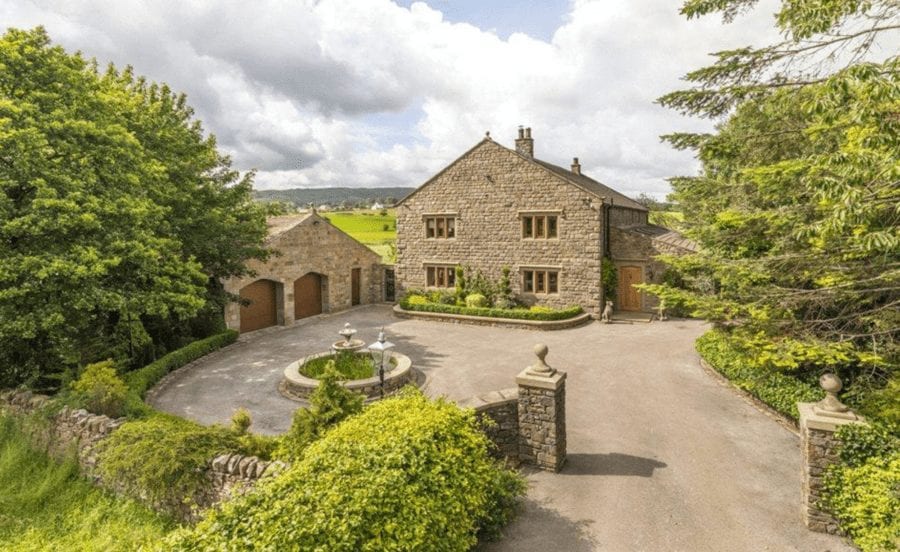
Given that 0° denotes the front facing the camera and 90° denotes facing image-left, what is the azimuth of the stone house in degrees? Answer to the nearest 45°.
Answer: approximately 0°

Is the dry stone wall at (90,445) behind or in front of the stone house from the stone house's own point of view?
in front

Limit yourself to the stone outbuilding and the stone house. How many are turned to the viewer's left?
0

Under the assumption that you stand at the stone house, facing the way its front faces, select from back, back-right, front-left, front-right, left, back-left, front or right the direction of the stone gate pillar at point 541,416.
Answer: front

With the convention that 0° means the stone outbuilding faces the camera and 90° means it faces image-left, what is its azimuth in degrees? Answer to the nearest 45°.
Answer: approximately 315°

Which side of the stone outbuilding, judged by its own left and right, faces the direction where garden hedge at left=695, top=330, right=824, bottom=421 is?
front

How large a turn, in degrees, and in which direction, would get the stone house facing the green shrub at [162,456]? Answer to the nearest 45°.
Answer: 0° — it already faces it

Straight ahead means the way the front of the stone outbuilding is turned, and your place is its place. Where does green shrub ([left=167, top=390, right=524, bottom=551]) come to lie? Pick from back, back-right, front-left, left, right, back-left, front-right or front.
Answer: front-right

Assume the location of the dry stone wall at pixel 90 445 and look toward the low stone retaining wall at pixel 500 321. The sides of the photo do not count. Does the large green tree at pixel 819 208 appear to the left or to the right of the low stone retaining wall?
right

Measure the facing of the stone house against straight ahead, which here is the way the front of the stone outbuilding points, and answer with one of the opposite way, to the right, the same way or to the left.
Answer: to the right

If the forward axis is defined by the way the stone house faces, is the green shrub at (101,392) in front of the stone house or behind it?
in front
